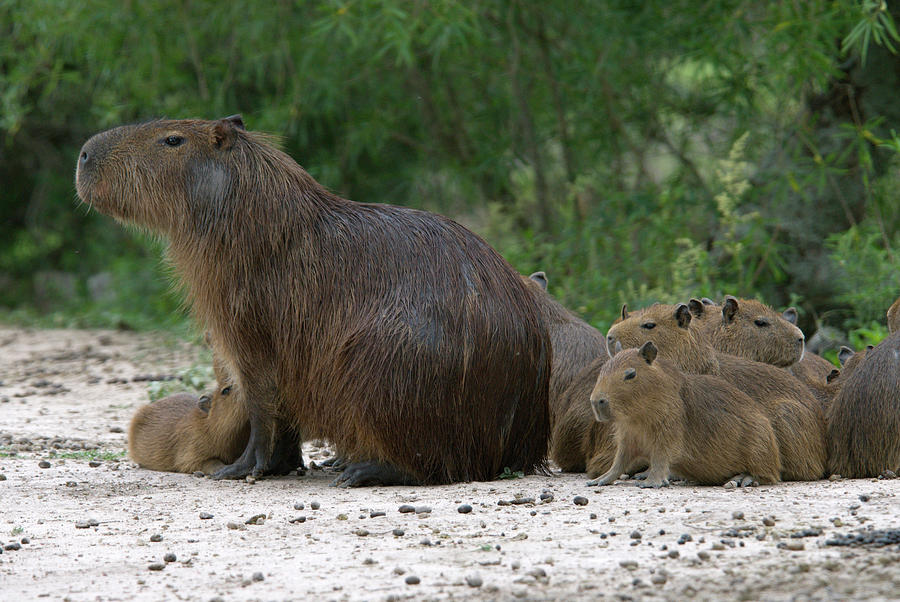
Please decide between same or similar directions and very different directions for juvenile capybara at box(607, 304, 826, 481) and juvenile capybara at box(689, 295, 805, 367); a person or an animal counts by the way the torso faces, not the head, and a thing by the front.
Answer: very different directions

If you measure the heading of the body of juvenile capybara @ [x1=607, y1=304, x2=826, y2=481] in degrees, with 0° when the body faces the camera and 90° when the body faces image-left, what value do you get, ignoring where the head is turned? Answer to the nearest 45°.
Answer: approximately 90°

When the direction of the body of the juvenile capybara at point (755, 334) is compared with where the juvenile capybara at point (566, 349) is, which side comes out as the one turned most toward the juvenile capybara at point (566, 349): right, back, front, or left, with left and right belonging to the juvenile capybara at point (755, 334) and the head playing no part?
back

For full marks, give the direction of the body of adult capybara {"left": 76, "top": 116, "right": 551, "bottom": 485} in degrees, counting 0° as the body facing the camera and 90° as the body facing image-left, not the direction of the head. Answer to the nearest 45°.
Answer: approximately 90°

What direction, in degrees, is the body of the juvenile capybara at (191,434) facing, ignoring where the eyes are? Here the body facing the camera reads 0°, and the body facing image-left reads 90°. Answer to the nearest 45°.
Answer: approximately 270°

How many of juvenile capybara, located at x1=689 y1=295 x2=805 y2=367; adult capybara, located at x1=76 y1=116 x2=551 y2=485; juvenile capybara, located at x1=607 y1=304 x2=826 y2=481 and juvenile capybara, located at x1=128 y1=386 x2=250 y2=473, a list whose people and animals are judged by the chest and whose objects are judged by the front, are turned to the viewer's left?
2

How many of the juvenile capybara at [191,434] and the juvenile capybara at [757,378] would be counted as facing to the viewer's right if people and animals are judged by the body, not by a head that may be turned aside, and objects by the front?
1

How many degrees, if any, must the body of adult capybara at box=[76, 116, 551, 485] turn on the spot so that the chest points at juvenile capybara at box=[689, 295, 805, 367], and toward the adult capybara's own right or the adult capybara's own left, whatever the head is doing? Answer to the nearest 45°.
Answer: approximately 180°

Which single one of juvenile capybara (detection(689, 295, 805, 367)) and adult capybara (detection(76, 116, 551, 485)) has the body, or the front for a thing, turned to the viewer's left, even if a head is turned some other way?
the adult capybara

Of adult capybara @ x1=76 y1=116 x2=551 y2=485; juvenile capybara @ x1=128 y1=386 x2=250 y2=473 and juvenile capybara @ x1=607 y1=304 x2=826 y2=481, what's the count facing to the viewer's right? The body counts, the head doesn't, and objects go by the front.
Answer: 1

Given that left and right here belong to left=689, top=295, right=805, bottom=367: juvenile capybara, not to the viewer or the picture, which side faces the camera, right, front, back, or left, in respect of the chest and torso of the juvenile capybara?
right

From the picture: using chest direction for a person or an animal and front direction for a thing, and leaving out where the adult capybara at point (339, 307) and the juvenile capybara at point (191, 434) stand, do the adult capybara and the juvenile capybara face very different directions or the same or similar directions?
very different directions
